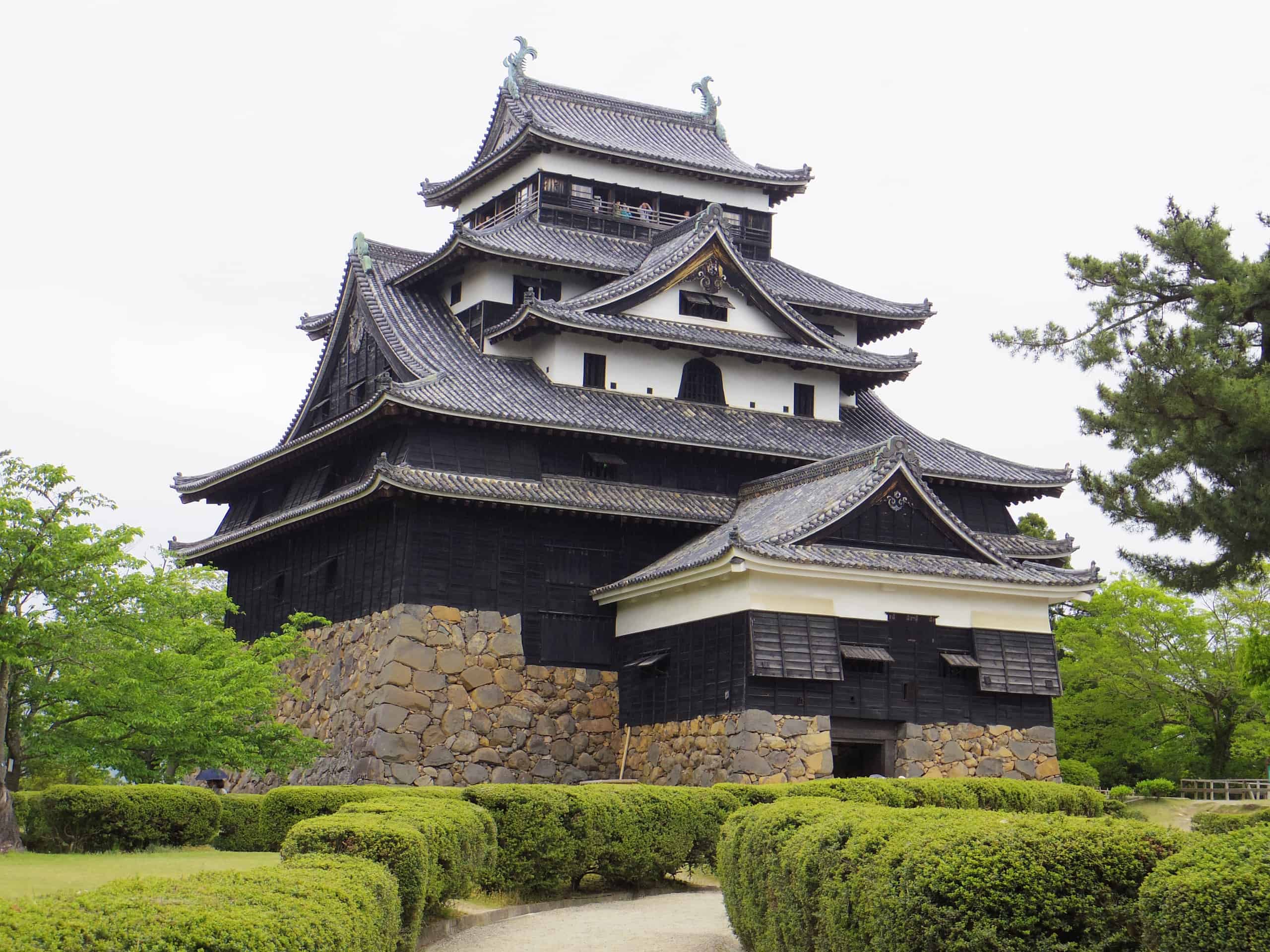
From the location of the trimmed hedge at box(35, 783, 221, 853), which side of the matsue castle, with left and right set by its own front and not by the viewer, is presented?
right

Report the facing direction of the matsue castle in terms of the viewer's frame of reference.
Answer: facing the viewer and to the right of the viewer

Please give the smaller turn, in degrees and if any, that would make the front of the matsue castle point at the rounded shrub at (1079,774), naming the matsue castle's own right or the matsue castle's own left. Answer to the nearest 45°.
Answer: approximately 90° to the matsue castle's own left

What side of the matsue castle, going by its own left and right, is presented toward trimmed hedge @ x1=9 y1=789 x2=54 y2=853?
right

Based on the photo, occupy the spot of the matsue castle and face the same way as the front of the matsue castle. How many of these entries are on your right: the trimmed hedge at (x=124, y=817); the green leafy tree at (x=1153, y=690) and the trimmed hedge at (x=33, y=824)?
2

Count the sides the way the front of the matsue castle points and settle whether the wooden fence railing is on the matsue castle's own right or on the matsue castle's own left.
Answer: on the matsue castle's own left

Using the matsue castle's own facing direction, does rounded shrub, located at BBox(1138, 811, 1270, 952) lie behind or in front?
in front

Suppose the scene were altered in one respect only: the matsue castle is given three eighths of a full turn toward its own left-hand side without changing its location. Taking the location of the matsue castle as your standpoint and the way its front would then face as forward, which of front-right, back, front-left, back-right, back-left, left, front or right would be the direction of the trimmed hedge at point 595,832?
back

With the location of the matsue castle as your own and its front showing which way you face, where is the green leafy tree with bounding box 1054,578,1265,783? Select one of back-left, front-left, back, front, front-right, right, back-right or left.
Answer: left

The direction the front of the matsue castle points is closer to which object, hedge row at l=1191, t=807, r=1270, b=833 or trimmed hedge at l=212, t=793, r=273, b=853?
the hedge row

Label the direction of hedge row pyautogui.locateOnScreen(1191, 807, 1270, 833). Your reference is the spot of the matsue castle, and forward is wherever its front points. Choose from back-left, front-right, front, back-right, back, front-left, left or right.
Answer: front

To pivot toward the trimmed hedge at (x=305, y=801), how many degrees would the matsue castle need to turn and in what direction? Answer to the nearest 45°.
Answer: approximately 90° to its right

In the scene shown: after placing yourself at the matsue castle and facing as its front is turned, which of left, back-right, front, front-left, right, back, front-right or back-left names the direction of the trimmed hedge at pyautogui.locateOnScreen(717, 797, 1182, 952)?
front-right

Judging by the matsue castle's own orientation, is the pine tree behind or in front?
in front
